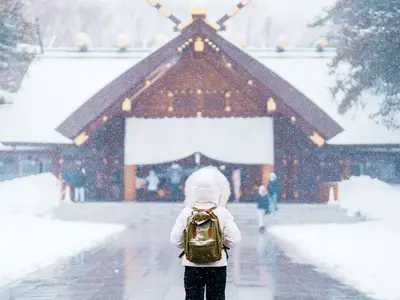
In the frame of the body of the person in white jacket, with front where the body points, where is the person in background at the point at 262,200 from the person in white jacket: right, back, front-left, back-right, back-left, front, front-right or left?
front

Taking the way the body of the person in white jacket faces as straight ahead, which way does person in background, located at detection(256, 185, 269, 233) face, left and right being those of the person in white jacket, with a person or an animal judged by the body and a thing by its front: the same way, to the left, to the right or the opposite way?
the opposite way

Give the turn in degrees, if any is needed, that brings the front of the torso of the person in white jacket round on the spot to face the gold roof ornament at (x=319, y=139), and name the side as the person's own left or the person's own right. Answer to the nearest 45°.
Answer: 0° — they already face it

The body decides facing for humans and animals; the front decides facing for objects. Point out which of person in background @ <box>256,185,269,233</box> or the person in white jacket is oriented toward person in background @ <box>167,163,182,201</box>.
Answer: the person in white jacket

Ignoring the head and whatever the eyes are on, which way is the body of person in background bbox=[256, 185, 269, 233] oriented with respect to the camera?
toward the camera

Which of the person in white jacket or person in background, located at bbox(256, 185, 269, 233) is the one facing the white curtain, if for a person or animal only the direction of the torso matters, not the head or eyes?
the person in white jacket

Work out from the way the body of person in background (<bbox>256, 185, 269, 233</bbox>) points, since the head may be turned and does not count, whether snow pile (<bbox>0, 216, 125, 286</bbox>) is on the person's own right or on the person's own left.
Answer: on the person's own right

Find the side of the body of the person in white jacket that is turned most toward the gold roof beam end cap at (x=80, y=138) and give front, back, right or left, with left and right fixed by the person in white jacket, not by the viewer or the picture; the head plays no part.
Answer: front

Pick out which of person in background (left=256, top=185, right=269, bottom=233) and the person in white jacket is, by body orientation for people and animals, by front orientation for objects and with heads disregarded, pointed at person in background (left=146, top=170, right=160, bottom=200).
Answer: the person in white jacket

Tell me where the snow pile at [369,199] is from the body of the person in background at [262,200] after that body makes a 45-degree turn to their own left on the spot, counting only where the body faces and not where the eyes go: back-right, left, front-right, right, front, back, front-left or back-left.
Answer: left

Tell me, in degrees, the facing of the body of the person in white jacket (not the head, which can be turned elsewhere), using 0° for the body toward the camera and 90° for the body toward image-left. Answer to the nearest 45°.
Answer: approximately 180°

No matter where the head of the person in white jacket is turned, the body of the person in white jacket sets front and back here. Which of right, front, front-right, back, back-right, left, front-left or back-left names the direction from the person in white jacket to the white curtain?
front

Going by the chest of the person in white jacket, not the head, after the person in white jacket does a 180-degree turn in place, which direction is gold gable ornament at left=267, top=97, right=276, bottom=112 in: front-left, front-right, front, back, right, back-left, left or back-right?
back

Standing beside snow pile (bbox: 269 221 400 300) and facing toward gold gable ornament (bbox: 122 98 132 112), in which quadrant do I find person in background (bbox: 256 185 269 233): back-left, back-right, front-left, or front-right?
front-right

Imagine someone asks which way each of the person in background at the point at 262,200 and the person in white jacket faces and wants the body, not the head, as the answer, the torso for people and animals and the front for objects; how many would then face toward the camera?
1

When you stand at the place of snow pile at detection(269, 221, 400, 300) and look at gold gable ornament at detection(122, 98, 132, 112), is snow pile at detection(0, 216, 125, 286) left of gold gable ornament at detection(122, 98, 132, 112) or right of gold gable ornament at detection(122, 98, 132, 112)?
left

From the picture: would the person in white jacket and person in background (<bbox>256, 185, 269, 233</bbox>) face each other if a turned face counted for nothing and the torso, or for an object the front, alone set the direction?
yes

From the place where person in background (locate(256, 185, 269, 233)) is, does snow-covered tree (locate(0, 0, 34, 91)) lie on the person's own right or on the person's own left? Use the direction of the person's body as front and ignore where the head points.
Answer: on the person's own right

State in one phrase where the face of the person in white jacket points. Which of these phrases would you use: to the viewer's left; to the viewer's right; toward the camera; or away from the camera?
away from the camera

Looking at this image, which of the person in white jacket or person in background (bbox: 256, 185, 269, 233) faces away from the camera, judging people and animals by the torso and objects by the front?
the person in white jacket
